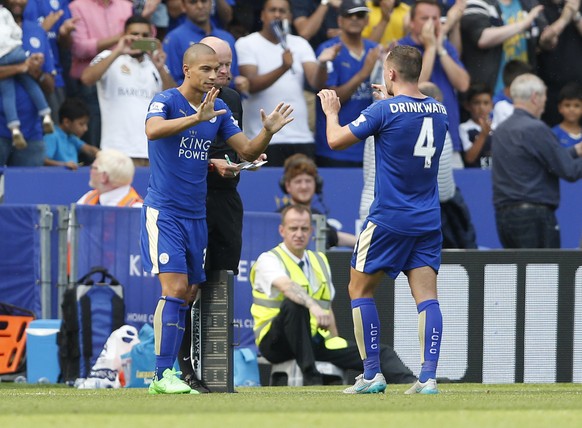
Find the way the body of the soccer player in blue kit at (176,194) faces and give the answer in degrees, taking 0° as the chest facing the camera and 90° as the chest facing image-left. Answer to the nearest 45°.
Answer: approximately 315°

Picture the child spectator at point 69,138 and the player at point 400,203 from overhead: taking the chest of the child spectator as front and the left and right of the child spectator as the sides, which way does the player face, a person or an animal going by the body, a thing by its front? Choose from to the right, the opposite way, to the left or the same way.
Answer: the opposite way

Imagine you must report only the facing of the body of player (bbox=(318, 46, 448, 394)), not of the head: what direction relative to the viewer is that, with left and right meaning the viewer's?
facing away from the viewer and to the left of the viewer

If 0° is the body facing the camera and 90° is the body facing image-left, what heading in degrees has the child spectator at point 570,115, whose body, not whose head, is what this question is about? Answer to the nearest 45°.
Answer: approximately 0°

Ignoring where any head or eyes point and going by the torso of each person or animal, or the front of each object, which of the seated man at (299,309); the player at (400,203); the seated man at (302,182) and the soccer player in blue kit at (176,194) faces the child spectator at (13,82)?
the player

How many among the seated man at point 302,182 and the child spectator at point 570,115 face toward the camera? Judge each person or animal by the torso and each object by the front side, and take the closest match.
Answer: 2

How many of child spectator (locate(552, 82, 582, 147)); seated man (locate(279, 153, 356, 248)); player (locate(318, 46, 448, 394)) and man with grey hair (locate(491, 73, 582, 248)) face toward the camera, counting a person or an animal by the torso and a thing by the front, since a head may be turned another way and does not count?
2

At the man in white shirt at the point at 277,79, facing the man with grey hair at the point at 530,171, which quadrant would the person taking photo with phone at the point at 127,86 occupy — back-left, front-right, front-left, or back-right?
back-right
